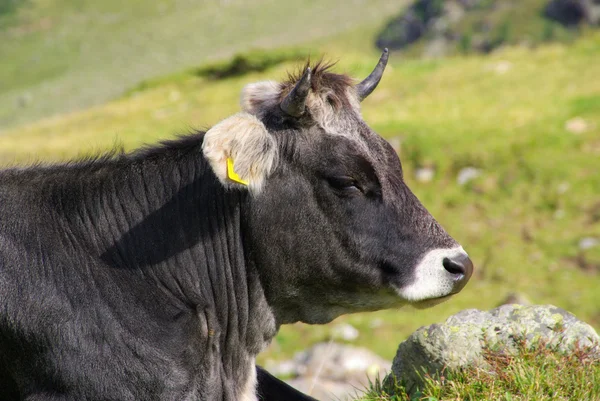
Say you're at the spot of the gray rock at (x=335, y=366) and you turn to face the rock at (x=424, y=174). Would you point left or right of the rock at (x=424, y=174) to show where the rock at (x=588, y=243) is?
right

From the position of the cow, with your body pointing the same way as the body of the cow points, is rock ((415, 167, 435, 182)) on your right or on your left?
on your left

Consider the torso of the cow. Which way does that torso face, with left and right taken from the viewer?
facing to the right of the viewer

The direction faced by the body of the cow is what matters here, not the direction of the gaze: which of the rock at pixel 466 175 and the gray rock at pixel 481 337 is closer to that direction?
the gray rock

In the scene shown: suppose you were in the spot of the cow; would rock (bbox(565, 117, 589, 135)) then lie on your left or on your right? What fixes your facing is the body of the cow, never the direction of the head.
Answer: on your left

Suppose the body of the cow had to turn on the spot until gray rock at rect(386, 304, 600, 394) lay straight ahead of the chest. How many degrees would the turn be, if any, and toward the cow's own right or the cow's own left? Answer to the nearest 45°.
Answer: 0° — it already faces it

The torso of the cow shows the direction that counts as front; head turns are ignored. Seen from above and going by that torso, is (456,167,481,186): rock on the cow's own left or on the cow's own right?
on the cow's own left
